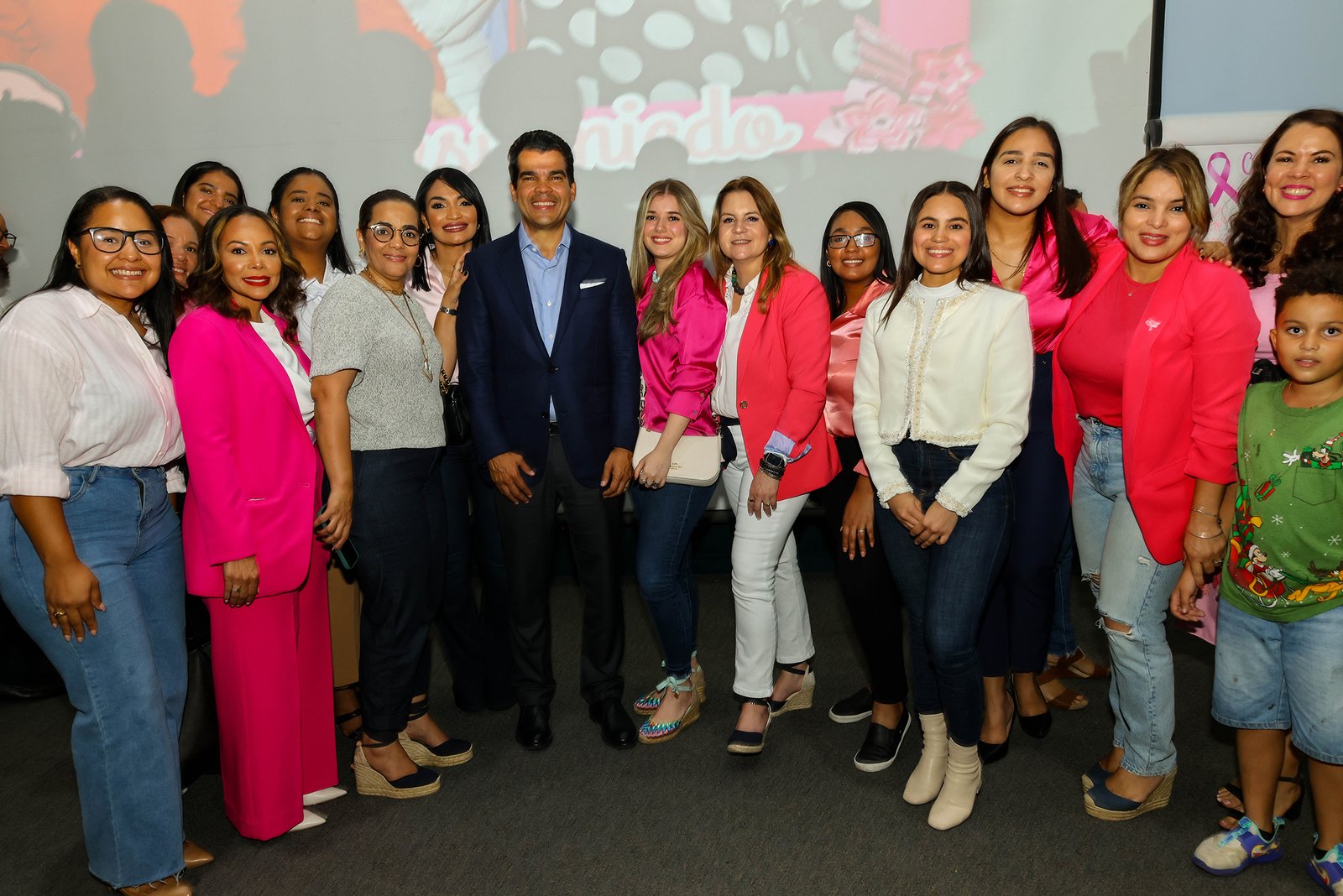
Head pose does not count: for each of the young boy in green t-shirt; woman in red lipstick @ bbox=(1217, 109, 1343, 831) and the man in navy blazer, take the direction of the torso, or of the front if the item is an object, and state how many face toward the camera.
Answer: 3

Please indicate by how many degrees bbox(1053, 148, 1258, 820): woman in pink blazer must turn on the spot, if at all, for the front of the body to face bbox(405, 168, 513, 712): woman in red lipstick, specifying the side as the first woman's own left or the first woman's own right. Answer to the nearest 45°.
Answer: approximately 45° to the first woman's own right

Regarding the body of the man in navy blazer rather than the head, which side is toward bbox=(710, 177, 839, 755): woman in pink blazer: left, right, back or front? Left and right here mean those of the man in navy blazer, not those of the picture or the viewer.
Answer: left

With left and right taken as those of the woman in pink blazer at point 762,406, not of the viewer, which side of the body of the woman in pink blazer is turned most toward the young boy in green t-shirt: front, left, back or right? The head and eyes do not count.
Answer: left

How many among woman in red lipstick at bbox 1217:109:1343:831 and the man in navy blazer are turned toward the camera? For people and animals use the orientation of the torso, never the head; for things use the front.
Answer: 2
